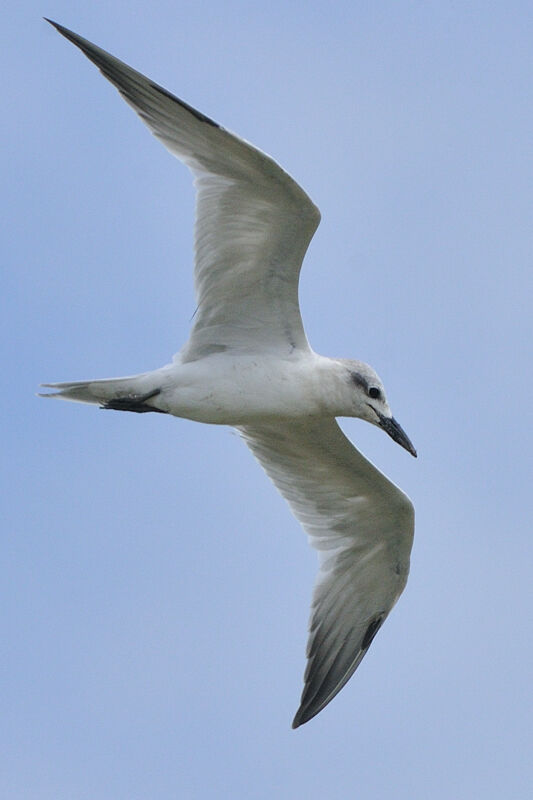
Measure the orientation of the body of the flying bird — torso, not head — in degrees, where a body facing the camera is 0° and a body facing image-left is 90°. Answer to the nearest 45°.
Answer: approximately 270°
